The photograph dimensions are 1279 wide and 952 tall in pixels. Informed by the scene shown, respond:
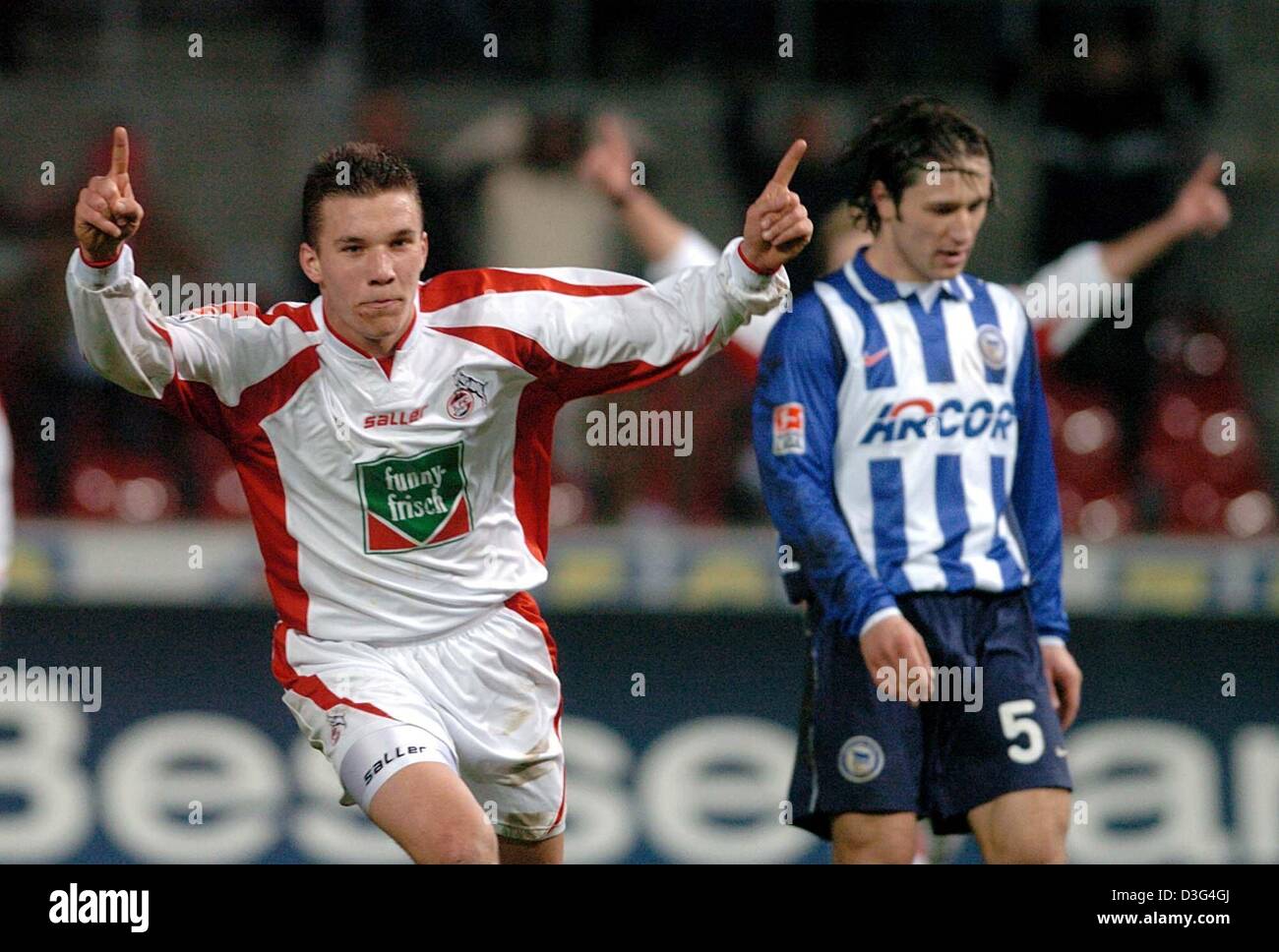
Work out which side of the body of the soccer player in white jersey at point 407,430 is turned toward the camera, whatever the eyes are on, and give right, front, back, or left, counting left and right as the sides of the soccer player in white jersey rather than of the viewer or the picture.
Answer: front

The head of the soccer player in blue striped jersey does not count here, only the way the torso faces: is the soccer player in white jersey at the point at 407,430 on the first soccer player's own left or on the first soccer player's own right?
on the first soccer player's own right

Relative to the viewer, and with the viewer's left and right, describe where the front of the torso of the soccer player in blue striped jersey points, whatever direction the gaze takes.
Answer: facing the viewer and to the right of the viewer

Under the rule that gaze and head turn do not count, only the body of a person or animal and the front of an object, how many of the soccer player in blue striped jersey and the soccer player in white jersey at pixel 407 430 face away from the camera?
0

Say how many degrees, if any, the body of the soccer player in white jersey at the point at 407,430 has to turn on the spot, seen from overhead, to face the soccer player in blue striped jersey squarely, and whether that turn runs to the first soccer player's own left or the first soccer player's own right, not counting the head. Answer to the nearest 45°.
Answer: approximately 90° to the first soccer player's own left
